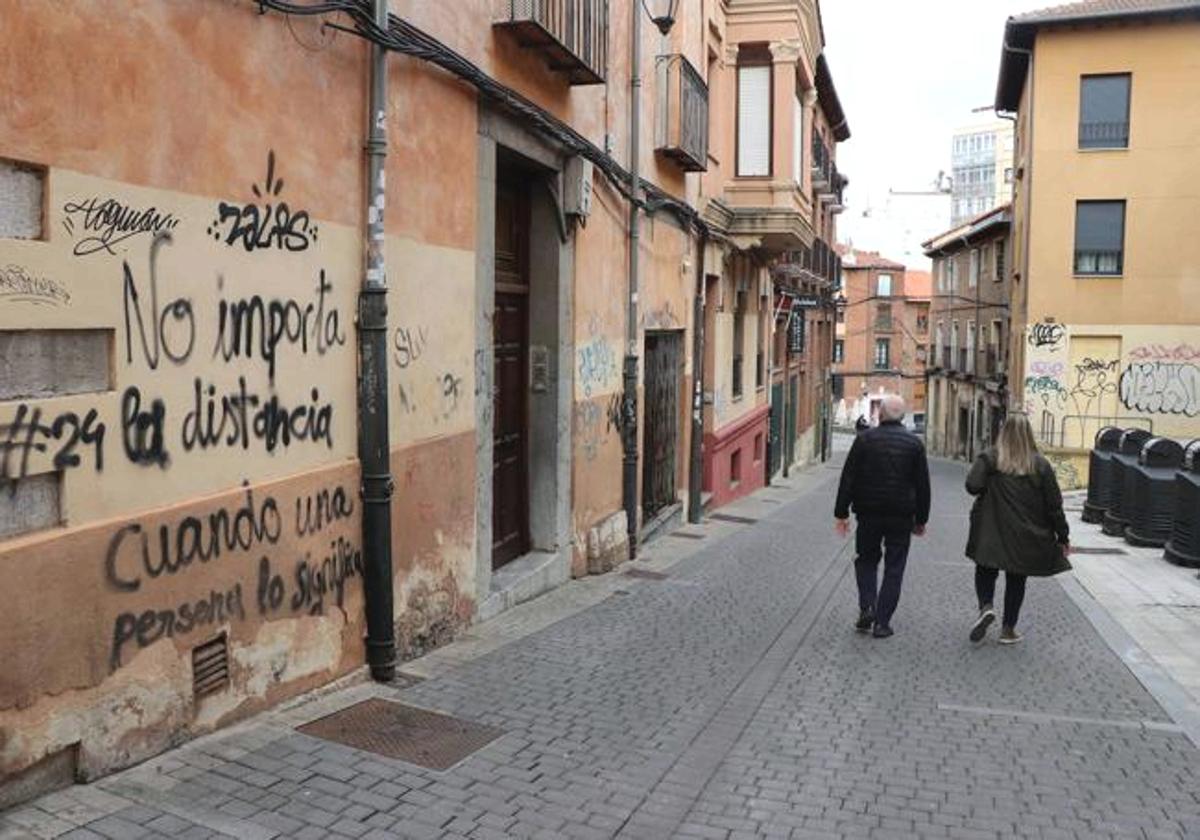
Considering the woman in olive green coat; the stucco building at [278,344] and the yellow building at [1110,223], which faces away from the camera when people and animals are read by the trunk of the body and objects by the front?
the woman in olive green coat

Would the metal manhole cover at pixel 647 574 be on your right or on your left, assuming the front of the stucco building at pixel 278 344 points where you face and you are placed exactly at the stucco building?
on your left

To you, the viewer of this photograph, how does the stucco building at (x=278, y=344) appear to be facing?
facing the viewer and to the right of the viewer

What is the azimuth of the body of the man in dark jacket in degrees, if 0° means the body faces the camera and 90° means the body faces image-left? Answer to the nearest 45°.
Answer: approximately 180°

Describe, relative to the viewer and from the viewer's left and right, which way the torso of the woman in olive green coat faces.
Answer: facing away from the viewer

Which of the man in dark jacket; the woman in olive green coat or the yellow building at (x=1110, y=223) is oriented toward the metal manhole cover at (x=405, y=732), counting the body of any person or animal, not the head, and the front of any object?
the yellow building

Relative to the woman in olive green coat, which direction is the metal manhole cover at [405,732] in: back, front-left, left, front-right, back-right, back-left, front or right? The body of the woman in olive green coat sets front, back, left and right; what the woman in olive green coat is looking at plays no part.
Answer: back-left

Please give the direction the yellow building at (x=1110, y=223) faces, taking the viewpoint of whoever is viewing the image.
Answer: facing the viewer

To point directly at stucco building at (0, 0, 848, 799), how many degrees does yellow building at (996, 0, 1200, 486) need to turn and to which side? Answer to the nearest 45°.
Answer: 0° — it already faces it

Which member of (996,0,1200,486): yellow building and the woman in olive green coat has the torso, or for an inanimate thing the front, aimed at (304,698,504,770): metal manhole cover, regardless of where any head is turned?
the yellow building

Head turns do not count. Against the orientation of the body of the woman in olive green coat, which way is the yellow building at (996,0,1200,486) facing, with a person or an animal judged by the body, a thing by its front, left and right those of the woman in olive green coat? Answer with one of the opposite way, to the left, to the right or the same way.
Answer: the opposite way

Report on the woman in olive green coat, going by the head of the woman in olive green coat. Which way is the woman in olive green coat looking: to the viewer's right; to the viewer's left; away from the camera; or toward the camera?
away from the camera

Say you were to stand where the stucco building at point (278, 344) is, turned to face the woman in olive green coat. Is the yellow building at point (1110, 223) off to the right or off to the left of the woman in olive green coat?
left

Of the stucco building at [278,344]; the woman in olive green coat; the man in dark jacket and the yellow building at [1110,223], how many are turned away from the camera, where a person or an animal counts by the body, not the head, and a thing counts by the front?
2
